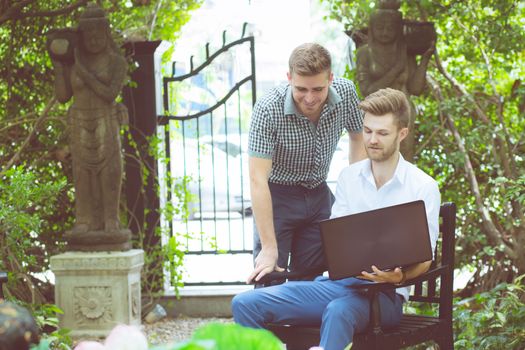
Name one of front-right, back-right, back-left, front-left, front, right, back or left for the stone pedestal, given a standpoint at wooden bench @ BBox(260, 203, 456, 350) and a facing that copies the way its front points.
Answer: right

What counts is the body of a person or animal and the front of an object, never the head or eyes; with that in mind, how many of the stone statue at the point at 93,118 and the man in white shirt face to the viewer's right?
0

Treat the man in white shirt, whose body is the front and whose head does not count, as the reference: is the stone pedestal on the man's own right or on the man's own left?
on the man's own right

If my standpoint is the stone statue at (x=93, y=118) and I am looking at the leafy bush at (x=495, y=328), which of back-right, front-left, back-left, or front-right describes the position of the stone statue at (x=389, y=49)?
front-left

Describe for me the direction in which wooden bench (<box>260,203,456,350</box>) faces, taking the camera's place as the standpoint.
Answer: facing the viewer and to the left of the viewer

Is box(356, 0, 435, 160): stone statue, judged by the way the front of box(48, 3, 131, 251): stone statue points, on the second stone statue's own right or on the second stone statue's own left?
on the second stone statue's own left

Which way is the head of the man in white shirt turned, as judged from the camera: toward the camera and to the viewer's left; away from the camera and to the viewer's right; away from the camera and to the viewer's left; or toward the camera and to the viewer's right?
toward the camera and to the viewer's left

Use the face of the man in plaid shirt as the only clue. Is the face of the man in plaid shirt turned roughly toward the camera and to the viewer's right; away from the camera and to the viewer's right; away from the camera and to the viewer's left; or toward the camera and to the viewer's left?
toward the camera and to the viewer's right

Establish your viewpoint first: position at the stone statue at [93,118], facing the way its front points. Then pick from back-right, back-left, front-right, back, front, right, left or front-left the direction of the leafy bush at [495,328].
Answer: front-left

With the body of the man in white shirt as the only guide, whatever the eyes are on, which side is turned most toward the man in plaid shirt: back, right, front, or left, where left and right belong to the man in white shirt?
right

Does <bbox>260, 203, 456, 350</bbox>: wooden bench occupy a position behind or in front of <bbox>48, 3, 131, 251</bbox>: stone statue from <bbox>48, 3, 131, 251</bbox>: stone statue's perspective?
in front

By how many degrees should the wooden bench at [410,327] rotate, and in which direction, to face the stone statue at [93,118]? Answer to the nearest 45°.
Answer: approximately 90° to its right

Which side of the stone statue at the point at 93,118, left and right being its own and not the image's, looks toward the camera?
front

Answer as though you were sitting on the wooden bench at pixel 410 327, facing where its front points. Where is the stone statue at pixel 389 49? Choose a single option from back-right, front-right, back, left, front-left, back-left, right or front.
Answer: back-right

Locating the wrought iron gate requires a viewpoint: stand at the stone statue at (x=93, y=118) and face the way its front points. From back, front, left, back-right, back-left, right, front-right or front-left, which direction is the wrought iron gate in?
back-left
